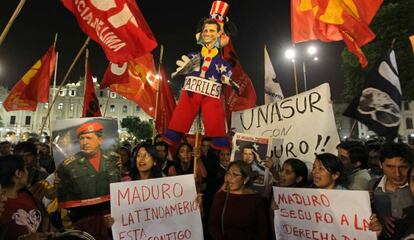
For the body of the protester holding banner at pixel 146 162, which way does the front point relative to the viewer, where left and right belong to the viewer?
facing the viewer and to the left of the viewer

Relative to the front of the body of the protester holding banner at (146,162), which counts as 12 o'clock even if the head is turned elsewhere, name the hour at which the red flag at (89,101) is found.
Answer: The red flag is roughly at 4 o'clock from the protester holding banner.

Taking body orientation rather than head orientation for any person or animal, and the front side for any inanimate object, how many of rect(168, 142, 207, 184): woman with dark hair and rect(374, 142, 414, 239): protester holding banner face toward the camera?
2

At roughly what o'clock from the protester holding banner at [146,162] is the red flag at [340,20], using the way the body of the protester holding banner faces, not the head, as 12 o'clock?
The red flag is roughly at 7 o'clock from the protester holding banner.

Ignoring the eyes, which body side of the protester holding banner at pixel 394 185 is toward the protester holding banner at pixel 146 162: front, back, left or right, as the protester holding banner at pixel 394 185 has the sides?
right

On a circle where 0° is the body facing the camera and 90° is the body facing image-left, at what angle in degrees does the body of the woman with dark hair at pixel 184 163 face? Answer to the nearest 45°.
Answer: approximately 0°

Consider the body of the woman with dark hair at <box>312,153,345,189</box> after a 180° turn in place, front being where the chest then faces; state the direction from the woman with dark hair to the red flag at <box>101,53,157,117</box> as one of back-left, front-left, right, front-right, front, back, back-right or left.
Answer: left

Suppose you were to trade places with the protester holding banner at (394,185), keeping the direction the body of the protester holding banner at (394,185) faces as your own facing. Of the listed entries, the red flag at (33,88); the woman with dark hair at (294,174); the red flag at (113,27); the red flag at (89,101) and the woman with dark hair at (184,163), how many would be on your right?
5

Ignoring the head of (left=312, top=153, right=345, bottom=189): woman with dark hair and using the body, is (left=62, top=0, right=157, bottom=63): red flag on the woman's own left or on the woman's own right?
on the woman's own right

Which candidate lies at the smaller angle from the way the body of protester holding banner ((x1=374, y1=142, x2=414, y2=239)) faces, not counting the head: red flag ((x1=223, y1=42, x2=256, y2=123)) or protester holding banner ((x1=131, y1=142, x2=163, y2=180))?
the protester holding banner

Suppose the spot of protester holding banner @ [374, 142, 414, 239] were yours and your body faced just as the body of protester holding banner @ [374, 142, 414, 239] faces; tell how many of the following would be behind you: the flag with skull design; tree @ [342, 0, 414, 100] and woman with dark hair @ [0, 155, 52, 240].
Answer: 2

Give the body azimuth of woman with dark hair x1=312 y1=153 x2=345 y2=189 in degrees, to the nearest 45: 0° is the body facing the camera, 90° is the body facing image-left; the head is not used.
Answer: approximately 45°

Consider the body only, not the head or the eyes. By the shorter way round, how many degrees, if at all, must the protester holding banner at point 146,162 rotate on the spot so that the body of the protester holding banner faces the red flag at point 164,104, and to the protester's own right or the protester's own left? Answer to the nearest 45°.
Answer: approximately 135° to the protester's own right
